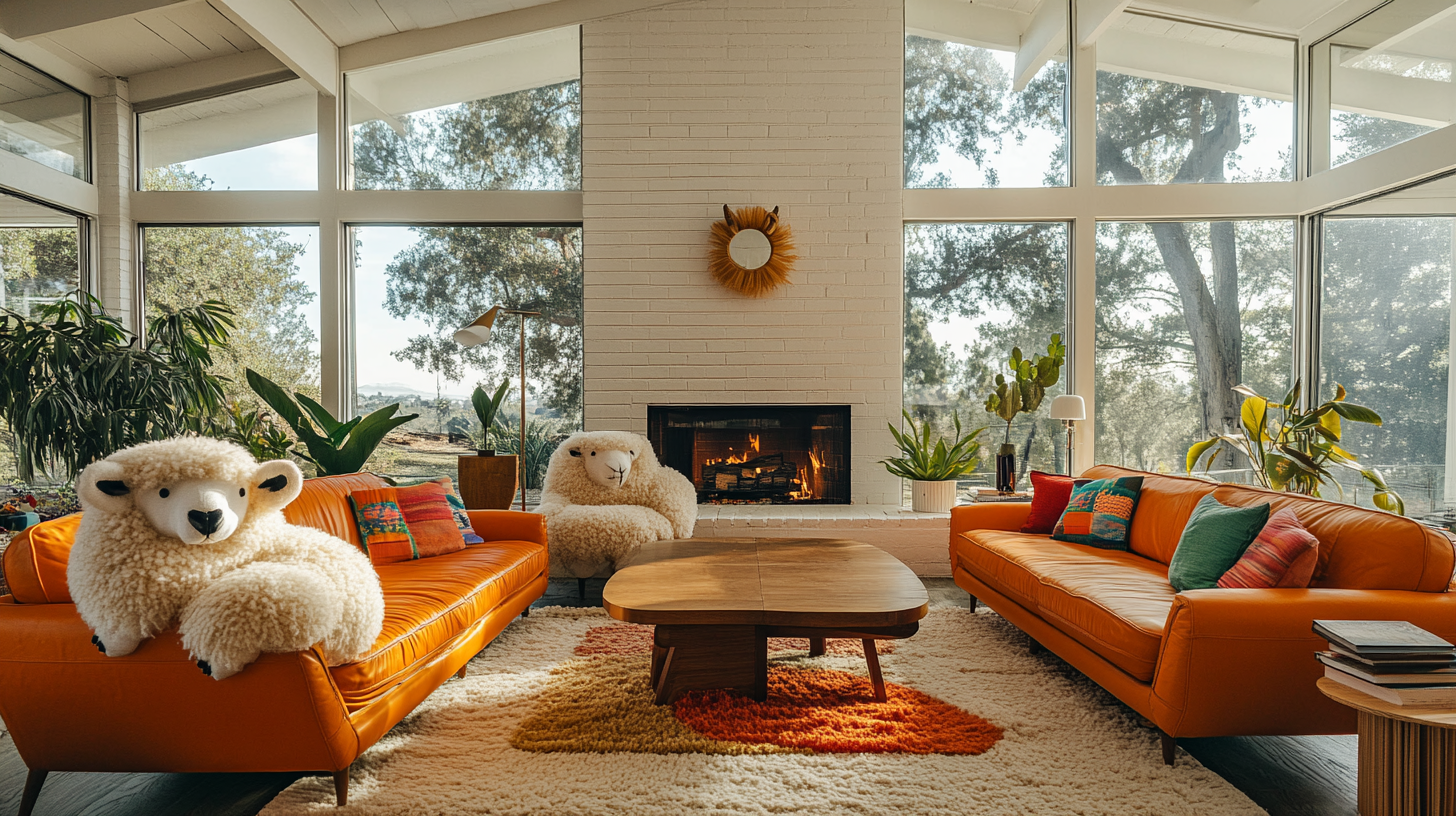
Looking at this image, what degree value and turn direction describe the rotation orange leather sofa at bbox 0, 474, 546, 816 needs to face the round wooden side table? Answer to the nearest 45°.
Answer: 0° — it already faces it

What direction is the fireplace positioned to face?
toward the camera

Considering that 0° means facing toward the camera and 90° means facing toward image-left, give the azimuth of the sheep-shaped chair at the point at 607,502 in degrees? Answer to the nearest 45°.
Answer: approximately 315°

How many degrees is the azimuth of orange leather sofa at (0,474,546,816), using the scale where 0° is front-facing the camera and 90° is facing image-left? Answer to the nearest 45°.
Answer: approximately 315°

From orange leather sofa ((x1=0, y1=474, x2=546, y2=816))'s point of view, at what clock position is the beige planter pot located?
The beige planter pot is roughly at 10 o'clock from the orange leather sofa.

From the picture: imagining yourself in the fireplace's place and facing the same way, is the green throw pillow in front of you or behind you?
in front

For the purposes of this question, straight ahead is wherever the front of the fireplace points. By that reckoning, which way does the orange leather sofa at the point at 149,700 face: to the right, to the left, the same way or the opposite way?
to the left

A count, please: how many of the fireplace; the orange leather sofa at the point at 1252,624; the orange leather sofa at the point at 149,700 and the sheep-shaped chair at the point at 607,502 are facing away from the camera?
0

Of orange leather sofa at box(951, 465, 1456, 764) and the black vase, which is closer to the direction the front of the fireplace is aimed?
the orange leather sofa

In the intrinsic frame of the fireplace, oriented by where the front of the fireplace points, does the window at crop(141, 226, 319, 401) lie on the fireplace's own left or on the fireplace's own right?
on the fireplace's own right

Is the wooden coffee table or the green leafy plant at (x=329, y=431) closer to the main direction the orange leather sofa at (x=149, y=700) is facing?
the wooden coffee table

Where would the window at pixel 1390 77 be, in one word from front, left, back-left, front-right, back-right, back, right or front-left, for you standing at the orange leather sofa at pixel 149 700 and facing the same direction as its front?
front-left

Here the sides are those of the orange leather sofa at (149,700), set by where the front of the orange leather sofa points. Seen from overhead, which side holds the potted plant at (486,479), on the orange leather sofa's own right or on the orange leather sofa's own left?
on the orange leather sofa's own left

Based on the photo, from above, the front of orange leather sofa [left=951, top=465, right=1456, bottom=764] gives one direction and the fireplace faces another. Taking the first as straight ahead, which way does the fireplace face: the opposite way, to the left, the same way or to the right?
to the left
